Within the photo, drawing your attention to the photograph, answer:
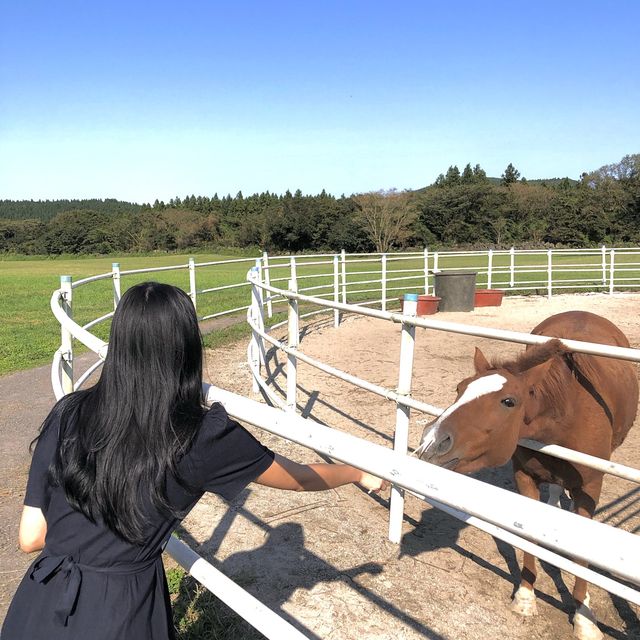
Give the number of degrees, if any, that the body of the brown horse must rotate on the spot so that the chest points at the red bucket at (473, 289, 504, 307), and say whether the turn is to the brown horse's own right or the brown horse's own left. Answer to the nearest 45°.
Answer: approximately 135° to the brown horse's own right

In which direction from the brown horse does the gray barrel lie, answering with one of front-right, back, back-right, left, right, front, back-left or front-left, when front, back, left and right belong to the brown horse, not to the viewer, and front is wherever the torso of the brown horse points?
back-right

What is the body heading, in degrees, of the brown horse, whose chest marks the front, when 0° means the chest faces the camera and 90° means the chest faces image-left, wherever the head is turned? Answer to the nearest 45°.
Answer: approximately 45°

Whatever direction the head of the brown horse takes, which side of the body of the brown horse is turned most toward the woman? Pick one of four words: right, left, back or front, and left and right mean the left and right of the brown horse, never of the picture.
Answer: front

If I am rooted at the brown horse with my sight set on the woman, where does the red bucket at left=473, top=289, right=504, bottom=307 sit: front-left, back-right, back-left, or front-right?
back-right

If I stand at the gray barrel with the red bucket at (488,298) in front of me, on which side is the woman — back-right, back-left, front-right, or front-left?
back-right

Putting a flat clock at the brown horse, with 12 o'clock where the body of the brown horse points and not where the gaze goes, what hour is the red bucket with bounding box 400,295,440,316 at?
The red bucket is roughly at 4 o'clock from the brown horse.
